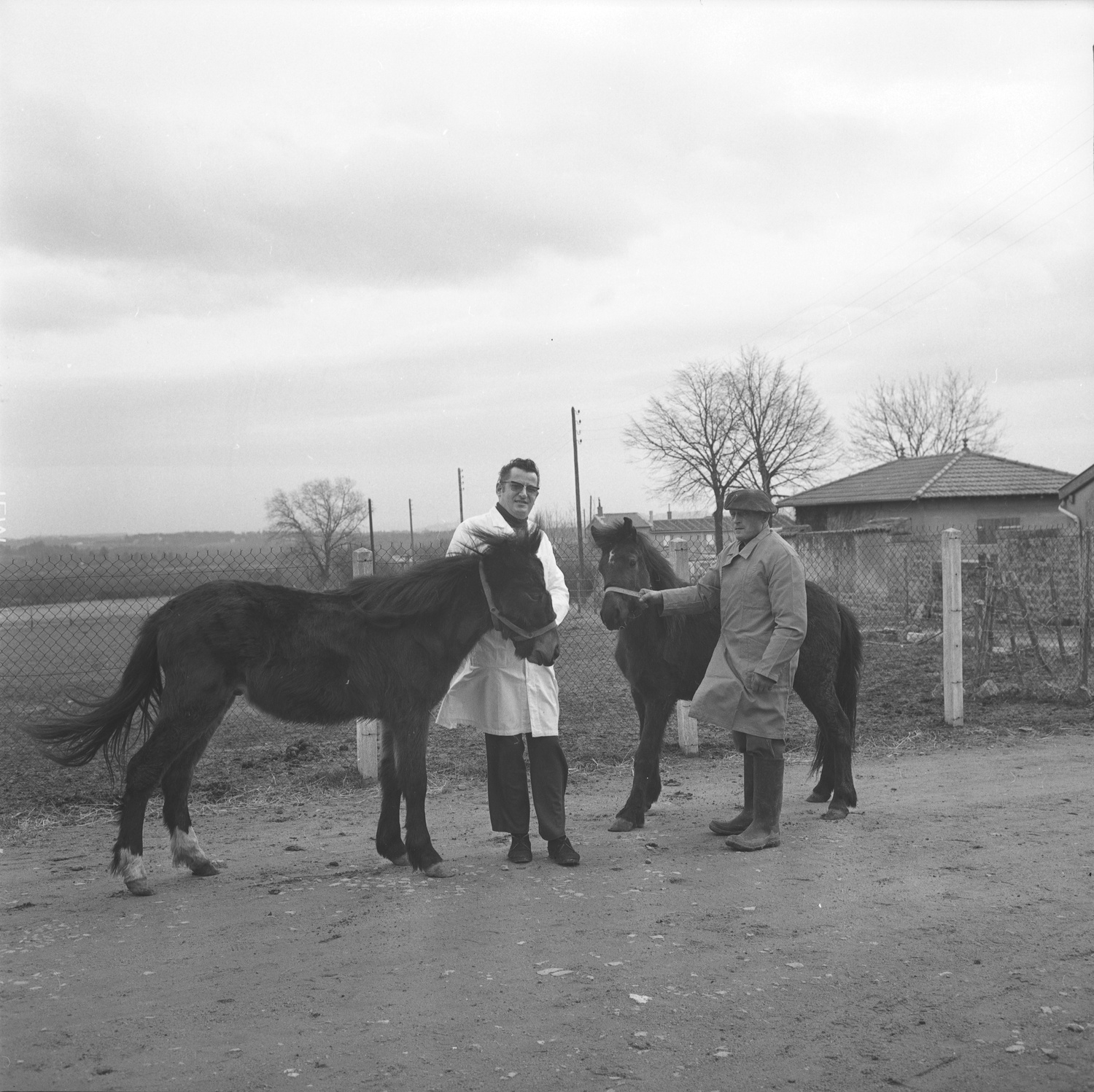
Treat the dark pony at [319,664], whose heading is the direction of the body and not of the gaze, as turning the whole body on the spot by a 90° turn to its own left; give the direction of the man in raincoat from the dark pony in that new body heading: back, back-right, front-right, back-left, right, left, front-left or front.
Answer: right

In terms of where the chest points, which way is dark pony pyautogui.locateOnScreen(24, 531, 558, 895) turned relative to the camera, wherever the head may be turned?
to the viewer's right

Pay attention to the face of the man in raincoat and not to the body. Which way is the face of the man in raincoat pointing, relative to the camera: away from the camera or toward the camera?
toward the camera

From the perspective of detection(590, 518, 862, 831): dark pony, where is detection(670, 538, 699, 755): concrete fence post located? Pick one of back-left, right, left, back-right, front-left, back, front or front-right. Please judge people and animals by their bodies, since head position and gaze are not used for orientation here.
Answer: right

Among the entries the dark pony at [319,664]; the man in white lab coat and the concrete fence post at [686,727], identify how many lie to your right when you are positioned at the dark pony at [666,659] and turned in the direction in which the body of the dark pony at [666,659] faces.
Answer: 1

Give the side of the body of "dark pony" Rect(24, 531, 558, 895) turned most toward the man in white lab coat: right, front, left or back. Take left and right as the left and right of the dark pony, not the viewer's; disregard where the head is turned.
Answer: front

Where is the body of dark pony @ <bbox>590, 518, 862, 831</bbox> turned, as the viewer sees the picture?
to the viewer's left

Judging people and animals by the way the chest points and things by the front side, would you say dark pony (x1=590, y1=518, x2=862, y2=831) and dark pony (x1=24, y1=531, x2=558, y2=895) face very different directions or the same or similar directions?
very different directions

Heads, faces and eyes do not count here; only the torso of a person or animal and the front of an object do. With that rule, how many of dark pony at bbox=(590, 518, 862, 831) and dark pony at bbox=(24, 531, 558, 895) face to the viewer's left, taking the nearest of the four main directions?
1

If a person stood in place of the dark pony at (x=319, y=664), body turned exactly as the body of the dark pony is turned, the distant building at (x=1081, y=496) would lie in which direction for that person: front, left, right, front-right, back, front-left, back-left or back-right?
front-left

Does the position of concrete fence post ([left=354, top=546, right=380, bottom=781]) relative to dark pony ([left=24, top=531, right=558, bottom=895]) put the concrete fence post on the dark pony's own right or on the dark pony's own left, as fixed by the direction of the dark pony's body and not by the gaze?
on the dark pony's own left

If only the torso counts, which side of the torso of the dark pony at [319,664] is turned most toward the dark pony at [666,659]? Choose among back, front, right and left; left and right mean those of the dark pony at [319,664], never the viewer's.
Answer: front
